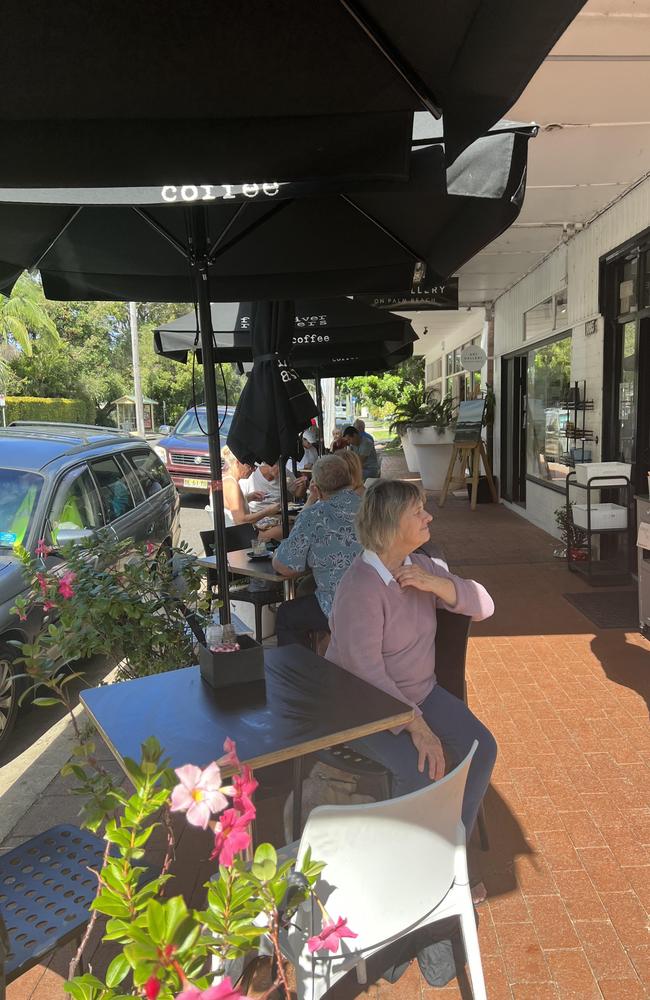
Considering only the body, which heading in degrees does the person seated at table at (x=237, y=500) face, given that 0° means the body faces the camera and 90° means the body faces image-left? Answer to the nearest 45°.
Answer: approximately 270°

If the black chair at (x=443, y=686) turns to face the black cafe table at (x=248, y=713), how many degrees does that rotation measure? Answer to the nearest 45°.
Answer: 0° — it already faces it

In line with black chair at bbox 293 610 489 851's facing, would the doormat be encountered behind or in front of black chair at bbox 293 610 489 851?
behind

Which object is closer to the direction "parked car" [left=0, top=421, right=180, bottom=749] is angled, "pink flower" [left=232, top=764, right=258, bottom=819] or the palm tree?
the pink flower

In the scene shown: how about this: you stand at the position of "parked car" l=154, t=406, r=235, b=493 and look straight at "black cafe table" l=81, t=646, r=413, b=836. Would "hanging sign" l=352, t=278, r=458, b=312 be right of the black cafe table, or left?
left

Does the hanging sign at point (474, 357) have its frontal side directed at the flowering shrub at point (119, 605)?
yes

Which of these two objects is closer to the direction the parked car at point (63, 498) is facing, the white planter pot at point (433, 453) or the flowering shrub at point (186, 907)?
the flowering shrub

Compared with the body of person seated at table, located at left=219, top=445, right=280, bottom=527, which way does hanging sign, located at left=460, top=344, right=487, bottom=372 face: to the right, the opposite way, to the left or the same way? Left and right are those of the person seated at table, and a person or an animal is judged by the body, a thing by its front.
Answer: to the right

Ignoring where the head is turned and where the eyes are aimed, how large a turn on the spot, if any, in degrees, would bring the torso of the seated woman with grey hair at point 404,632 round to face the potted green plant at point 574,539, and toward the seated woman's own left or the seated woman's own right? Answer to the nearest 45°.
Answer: approximately 135° to the seated woman's own left

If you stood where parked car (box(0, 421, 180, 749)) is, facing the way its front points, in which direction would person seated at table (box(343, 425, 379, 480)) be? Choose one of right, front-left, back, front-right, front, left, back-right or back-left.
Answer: back

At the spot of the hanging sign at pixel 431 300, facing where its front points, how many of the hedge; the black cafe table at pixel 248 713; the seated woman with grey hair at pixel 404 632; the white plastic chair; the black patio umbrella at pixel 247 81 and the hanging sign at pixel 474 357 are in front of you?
4

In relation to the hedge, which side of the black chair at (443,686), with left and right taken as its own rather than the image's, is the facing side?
right
